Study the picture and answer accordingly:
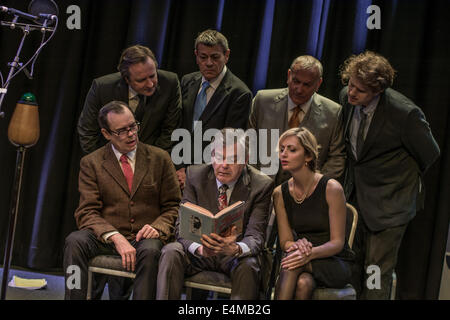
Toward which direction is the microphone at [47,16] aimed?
to the viewer's right

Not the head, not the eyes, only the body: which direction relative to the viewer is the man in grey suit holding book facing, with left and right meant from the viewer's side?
facing the viewer

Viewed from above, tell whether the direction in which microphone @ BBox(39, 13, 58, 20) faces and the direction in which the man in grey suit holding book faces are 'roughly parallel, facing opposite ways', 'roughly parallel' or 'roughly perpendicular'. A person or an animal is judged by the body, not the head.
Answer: roughly perpendicular

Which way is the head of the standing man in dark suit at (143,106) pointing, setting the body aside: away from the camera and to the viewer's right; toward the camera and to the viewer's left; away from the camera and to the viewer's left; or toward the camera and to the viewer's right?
toward the camera and to the viewer's right

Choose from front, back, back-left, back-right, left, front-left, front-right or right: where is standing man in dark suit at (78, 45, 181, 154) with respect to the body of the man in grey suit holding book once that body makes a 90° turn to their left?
back-left

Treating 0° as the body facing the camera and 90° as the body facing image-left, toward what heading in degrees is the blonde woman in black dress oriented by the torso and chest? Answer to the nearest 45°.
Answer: approximately 45°

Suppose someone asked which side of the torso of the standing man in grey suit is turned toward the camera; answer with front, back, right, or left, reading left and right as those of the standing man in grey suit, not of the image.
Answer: front

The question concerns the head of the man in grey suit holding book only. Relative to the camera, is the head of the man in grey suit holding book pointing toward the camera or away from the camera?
toward the camera

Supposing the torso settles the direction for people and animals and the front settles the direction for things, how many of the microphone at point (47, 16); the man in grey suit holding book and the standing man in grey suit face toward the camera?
2

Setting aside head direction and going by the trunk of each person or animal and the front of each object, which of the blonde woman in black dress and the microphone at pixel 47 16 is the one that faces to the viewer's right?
the microphone

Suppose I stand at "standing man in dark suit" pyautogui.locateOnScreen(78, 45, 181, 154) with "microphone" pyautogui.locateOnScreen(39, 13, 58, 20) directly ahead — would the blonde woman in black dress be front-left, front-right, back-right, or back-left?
back-left

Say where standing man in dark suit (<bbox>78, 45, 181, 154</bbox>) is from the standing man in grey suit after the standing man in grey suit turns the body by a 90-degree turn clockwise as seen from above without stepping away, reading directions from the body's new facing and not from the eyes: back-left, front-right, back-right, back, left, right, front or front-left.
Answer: front
